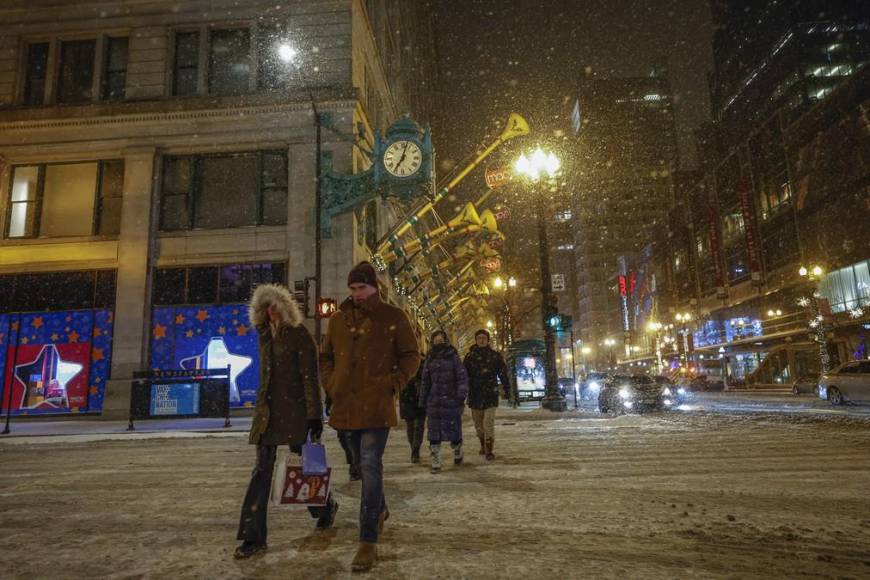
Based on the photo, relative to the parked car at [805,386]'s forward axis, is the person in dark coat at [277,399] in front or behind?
in front

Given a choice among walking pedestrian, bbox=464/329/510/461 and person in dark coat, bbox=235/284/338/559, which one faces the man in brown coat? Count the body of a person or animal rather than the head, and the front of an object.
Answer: the walking pedestrian

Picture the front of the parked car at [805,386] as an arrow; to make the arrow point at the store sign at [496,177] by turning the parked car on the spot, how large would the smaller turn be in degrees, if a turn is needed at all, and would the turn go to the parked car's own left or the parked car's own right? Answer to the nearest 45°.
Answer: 0° — it already faces it

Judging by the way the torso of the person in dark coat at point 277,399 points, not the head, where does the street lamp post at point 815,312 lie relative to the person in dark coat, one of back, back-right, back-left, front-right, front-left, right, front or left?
back

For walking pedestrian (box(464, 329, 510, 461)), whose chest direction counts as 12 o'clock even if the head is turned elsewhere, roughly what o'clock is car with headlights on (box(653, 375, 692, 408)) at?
The car with headlights on is roughly at 7 o'clock from the walking pedestrian.

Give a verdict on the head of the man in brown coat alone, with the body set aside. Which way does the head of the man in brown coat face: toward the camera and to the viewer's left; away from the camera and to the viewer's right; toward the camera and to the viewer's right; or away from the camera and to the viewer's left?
toward the camera and to the viewer's left

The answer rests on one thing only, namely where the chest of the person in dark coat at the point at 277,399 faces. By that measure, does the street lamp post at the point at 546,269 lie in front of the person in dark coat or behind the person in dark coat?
behind

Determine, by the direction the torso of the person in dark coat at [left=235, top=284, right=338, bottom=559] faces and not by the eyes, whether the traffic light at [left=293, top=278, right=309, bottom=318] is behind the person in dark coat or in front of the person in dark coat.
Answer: behind

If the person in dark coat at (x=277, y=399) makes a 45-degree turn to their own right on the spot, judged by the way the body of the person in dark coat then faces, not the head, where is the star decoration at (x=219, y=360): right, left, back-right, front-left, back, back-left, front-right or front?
right

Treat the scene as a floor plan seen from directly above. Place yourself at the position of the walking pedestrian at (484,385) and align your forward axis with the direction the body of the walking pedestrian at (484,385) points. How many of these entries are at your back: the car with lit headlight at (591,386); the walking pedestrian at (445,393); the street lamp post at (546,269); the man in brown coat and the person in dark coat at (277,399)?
2

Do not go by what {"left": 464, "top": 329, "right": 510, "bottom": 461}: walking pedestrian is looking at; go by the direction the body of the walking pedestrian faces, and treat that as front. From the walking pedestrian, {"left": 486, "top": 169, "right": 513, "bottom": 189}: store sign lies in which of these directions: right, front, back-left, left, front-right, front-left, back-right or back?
back
